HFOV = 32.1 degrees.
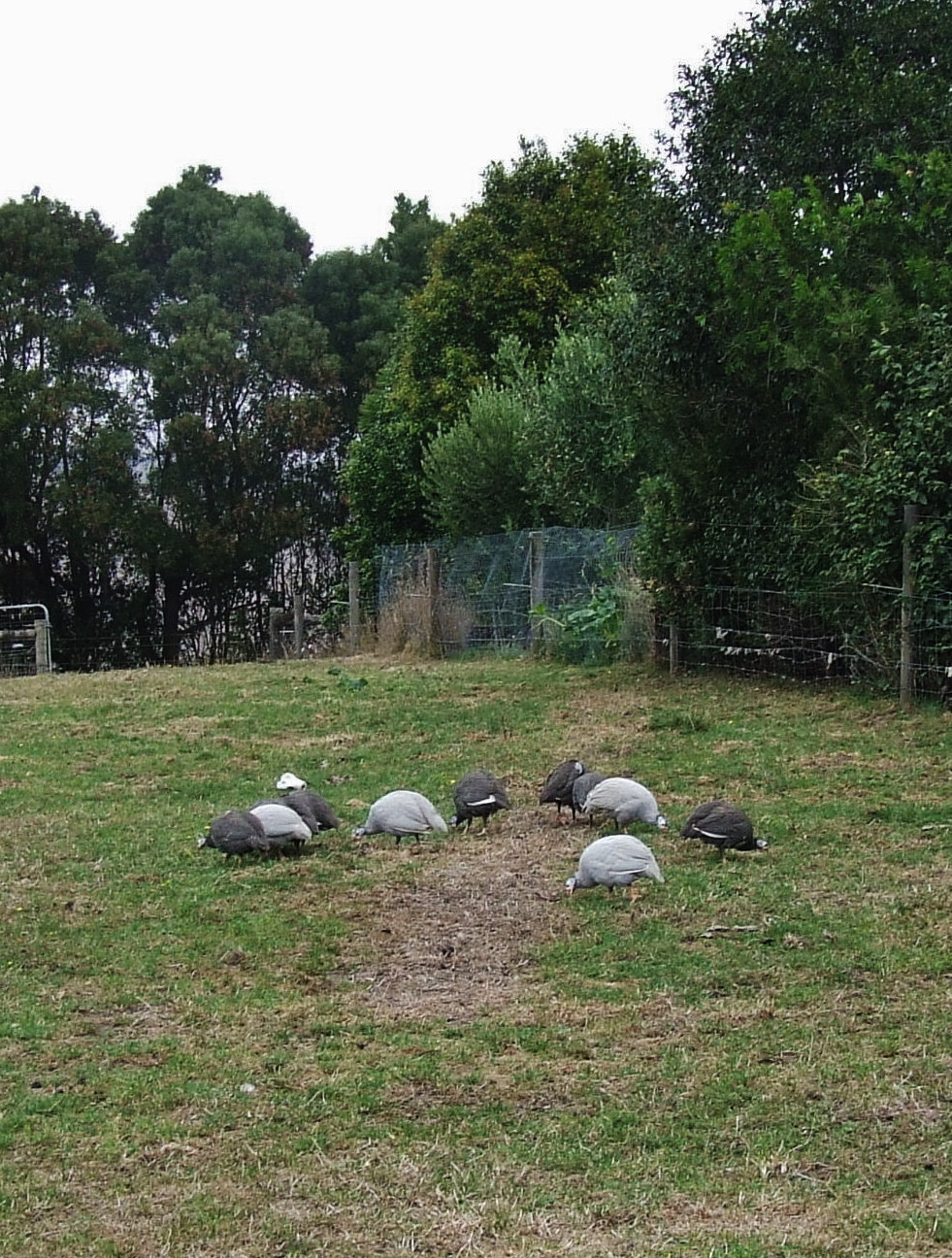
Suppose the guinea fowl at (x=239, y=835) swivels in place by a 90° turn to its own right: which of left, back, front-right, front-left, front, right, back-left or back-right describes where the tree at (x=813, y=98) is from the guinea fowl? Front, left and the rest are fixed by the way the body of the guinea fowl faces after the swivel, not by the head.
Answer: front-right

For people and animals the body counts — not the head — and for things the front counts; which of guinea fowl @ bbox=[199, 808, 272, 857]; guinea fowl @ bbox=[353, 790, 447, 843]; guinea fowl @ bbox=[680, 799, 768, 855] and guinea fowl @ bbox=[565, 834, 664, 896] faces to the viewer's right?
guinea fowl @ bbox=[680, 799, 768, 855]

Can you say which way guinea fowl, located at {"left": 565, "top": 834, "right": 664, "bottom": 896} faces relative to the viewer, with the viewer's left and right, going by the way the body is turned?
facing to the left of the viewer

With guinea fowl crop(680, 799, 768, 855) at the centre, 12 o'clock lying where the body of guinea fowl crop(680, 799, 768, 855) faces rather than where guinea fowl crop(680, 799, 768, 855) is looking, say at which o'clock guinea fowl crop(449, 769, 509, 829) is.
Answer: guinea fowl crop(449, 769, 509, 829) is roughly at 7 o'clock from guinea fowl crop(680, 799, 768, 855).

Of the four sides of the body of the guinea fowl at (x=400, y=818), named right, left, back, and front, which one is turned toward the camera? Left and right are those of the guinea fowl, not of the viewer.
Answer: left

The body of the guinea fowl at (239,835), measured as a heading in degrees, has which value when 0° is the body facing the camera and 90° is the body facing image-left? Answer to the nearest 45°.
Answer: approximately 90°

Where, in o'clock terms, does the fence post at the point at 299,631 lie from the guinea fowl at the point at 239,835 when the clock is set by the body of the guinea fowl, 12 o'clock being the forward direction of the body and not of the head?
The fence post is roughly at 3 o'clock from the guinea fowl.

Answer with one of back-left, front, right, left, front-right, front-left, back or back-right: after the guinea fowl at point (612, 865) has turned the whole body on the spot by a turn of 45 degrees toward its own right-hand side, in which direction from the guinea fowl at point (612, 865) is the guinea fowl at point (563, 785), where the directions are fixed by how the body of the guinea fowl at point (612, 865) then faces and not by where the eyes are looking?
front-right

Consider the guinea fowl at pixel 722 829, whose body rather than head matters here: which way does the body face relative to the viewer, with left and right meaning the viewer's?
facing to the right of the viewer

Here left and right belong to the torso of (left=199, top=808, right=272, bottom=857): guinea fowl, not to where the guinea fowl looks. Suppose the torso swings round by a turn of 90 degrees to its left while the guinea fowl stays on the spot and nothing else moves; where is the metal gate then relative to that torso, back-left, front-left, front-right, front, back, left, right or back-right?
back

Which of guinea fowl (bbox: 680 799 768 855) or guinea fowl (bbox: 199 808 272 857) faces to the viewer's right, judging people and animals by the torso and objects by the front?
guinea fowl (bbox: 680 799 768 855)

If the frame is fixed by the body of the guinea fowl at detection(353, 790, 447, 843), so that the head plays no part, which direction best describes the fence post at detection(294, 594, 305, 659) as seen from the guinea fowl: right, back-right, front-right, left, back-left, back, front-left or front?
right

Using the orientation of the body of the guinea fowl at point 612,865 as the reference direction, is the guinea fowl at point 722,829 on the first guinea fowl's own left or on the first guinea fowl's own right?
on the first guinea fowl's own right

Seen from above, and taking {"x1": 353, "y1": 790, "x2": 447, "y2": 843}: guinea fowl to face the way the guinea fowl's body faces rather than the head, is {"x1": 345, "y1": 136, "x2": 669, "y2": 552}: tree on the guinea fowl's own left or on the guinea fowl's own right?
on the guinea fowl's own right
